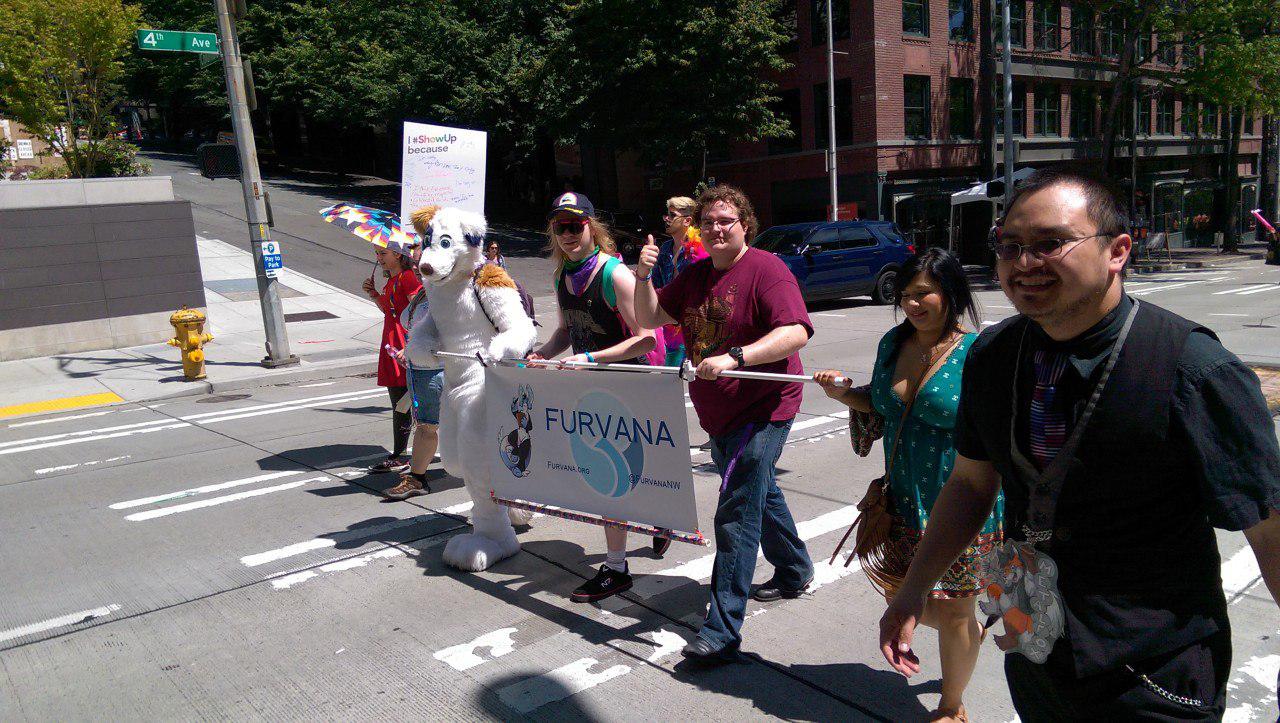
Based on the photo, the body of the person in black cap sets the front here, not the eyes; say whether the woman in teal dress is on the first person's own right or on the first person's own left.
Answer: on the first person's own left

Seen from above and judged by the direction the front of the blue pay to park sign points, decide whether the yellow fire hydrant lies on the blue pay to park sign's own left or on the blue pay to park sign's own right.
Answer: on the blue pay to park sign's own right

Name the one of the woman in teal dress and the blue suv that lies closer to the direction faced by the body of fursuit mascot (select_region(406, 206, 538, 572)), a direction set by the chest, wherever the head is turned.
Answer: the woman in teal dress

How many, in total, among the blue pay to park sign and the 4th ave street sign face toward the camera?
2

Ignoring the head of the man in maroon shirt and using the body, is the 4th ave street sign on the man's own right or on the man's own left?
on the man's own right

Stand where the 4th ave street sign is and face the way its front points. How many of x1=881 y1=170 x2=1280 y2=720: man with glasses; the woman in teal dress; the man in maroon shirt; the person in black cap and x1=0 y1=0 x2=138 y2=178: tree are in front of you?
4

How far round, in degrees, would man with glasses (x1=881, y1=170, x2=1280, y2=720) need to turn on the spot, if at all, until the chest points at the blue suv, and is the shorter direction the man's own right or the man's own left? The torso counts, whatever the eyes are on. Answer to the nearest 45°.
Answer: approximately 135° to the man's own right

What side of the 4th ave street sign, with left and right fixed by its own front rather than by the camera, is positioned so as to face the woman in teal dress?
front
